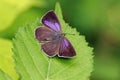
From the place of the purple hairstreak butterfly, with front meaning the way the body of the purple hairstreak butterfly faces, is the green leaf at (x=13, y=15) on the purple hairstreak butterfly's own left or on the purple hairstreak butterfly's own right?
on the purple hairstreak butterfly's own left

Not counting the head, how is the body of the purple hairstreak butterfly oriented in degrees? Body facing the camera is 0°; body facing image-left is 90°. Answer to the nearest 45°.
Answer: approximately 225°

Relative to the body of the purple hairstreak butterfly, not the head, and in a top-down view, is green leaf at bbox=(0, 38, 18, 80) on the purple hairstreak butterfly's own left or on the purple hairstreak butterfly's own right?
on the purple hairstreak butterfly's own left
